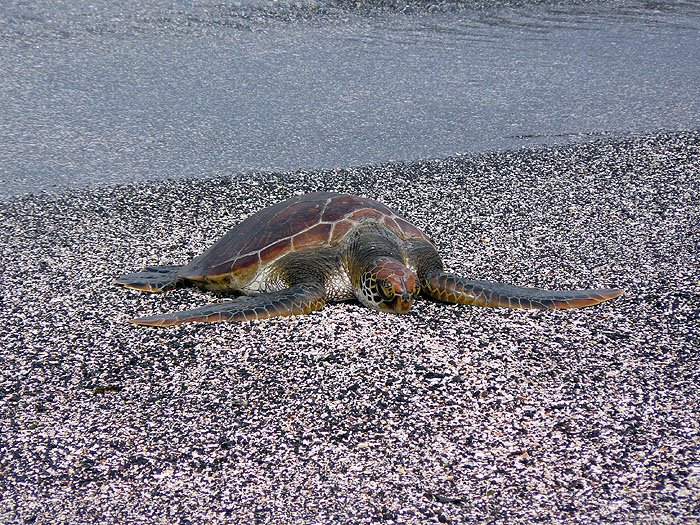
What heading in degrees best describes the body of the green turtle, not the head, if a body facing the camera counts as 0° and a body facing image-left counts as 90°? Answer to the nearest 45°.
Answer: approximately 315°
